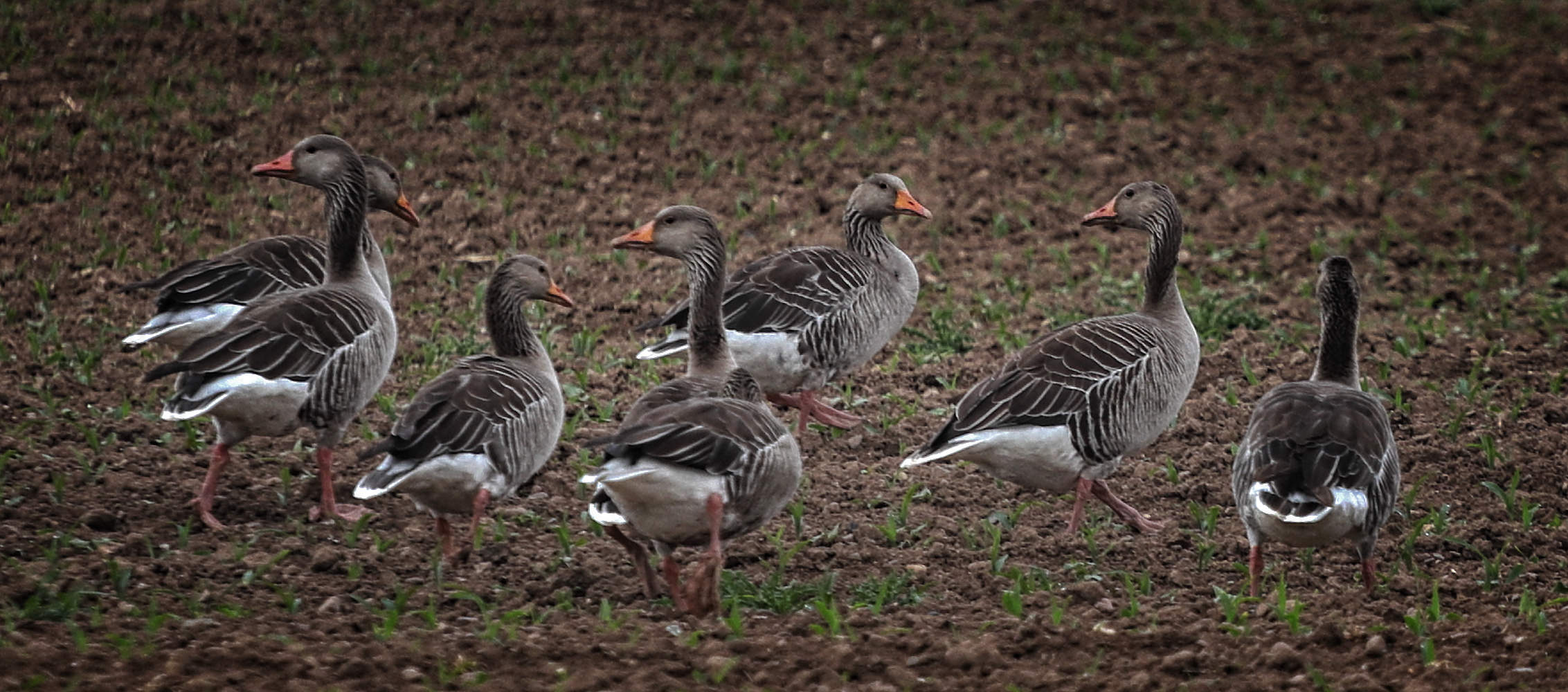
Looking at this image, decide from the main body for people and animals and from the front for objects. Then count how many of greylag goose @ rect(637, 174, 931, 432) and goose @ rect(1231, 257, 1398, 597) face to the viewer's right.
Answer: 1

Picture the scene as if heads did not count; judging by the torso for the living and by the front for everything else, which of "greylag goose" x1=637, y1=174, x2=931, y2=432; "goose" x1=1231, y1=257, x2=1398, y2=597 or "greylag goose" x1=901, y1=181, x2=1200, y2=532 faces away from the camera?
the goose

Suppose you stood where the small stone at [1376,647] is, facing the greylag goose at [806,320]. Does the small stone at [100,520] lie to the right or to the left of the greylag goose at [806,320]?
left

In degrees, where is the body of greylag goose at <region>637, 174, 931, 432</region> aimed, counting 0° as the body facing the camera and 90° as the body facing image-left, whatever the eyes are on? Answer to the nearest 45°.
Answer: approximately 270°

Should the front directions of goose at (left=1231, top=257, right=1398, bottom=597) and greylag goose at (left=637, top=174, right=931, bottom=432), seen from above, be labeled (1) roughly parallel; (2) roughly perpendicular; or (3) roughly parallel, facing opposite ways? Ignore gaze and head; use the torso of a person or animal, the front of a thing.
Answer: roughly perpendicular

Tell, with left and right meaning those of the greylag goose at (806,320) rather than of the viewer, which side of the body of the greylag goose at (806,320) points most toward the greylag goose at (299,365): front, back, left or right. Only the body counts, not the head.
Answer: back

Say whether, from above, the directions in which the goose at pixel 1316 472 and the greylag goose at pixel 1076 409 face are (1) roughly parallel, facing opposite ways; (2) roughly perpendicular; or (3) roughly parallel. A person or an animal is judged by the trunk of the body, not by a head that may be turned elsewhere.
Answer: roughly perpendicular

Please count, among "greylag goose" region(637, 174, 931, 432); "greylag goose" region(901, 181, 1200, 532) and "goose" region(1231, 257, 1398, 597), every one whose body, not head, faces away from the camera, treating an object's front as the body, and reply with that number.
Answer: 1

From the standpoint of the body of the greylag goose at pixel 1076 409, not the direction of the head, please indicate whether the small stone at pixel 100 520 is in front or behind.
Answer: behind

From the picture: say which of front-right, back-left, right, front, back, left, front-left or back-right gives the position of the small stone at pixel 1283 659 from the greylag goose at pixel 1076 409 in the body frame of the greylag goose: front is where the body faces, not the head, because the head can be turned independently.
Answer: front-right

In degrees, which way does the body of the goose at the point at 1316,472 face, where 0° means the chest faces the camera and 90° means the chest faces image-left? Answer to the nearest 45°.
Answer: approximately 180°

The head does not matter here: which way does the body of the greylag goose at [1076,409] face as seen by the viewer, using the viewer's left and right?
facing to the right of the viewer

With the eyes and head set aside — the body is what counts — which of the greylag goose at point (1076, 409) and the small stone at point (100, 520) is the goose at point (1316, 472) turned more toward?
the greylag goose
